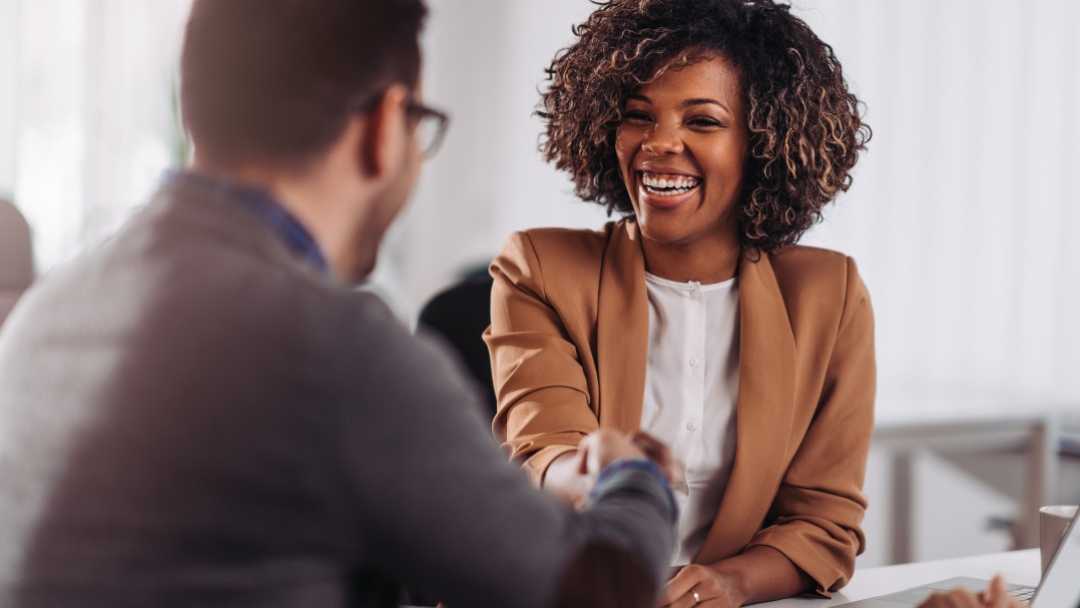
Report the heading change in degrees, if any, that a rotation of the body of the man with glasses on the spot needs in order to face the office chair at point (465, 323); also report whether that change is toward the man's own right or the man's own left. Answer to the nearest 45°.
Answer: approximately 45° to the man's own left

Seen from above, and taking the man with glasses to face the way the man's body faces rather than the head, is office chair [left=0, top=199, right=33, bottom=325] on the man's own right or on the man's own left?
on the man's own left

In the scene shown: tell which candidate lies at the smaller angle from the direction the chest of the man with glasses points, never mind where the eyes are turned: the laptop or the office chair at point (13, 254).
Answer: the laptop

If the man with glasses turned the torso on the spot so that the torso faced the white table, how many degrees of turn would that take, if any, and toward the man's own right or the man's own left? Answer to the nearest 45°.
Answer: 0° — they already face it

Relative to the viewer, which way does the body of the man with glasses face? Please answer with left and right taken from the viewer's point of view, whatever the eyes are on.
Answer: facing away from the viewer and to the right of the viewer

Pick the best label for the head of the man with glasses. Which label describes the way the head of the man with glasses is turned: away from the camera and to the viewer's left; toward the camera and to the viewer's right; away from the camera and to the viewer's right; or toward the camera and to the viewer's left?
away from the camera and to the viewer's right
